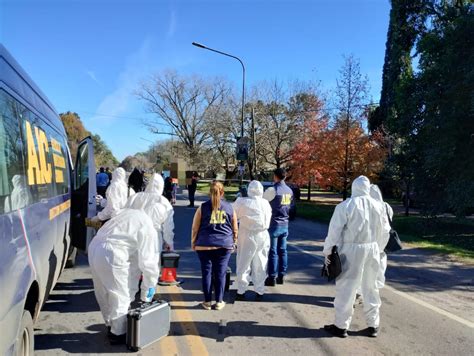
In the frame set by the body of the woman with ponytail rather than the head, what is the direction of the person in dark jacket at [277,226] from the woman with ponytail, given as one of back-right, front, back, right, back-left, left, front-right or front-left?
front-right

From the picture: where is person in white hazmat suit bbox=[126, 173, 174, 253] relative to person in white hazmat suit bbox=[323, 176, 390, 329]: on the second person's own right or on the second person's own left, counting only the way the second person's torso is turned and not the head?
on the second person's own left

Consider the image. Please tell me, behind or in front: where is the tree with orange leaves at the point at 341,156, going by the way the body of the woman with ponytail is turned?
in front

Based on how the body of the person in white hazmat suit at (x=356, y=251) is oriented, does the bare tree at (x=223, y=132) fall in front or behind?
in front

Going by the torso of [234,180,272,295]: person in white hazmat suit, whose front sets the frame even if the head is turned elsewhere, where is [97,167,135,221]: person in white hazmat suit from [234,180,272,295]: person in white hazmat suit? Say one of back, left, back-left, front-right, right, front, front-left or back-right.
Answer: left

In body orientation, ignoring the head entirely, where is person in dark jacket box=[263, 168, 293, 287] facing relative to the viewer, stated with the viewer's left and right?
facing away from the viewer and to the left of the viewer

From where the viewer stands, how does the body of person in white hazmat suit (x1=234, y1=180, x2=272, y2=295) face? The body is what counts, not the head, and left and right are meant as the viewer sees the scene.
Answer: facing away from the viewer

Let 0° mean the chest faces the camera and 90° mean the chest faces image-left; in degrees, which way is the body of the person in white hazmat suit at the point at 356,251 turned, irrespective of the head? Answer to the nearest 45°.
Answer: approximately 180°

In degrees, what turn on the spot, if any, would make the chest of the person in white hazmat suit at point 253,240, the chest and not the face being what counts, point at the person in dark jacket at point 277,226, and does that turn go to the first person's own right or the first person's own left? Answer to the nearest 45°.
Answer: approximately 45° to the first person's own right

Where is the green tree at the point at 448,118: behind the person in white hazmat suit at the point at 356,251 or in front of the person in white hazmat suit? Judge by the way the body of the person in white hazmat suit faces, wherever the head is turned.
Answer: in front

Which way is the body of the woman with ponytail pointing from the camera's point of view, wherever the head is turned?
away from the camera

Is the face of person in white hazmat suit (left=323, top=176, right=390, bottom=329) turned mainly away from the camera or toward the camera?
away from the camera
